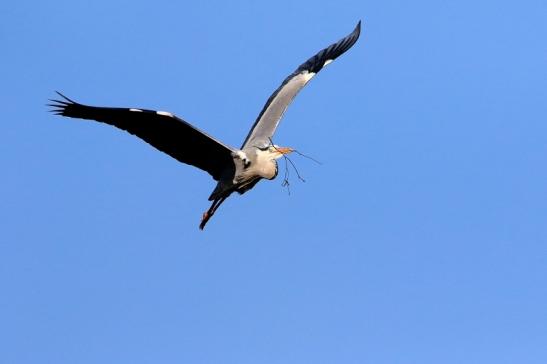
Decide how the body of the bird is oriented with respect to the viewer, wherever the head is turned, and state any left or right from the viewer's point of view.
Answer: facing the viewer and to the right of the viewer
